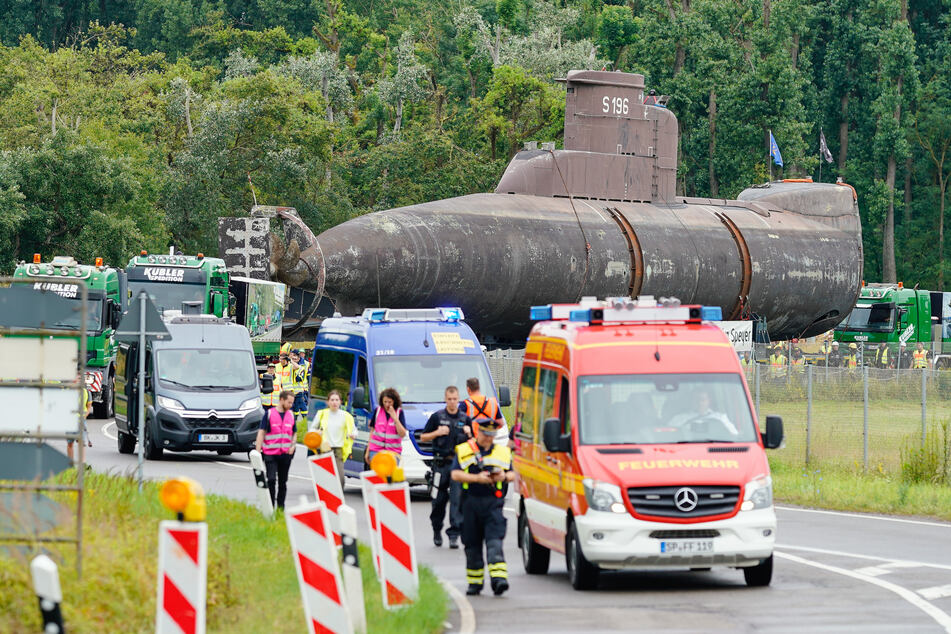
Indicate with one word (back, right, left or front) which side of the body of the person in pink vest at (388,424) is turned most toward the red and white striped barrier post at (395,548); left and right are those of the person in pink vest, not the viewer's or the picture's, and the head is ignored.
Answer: front

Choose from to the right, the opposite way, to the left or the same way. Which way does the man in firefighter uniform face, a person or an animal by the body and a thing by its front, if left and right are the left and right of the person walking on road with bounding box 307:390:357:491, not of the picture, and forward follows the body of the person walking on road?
the same way

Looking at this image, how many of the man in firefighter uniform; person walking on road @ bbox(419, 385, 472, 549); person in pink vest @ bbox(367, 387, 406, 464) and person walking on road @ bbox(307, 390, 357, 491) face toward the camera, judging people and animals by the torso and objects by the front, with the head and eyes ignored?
4

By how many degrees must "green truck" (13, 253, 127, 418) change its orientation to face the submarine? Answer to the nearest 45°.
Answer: approximately 135° to its left

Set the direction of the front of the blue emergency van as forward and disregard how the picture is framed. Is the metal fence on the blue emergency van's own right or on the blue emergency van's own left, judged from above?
on the blue emergency van's own left

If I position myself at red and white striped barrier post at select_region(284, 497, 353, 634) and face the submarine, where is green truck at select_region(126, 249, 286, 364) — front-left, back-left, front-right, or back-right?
front-left

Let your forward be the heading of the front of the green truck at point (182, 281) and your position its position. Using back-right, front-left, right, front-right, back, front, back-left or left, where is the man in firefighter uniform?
front-left

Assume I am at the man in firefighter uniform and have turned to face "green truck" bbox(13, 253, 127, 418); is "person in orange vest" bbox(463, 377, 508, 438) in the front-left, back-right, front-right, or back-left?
front-right

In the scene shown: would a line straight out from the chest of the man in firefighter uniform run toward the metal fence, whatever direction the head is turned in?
no

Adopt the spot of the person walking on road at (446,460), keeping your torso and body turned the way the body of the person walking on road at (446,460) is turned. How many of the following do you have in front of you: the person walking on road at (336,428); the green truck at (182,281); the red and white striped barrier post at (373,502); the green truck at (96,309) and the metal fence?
1

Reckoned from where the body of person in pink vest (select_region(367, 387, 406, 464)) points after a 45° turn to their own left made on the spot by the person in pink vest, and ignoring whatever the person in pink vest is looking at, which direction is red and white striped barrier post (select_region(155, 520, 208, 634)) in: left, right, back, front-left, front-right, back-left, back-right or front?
front-right

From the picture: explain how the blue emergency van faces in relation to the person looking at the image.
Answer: facing the viewer and to the right of the viewer

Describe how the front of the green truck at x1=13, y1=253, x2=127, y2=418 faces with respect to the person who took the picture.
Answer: facing the viewer and to the left of the viewer

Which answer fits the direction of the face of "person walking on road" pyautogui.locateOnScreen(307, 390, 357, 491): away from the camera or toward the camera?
toward the camera

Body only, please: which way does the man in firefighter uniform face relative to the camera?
toward the camera

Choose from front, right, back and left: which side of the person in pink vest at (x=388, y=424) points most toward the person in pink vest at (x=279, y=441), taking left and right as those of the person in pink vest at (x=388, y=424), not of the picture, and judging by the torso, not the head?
right

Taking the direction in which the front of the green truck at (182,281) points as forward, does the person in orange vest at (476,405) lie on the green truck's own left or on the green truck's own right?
on the green truck's own left

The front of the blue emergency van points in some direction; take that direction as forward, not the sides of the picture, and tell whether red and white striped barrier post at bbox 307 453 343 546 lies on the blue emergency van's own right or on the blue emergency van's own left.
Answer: on the blue emergency van's own right

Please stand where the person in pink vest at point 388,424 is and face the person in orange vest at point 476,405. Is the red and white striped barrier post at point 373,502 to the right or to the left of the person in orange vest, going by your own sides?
right

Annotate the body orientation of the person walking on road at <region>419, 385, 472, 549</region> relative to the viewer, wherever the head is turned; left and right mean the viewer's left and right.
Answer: facing the viewer

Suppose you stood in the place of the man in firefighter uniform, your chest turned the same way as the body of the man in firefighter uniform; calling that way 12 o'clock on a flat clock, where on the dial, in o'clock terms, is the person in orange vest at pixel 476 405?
The person in orange vest is roughly at 6 o'clock from the man in firefighter uniform.

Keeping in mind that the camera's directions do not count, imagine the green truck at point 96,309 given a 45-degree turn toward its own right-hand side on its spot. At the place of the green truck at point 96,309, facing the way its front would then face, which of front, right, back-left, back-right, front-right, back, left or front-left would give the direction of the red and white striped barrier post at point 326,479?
left

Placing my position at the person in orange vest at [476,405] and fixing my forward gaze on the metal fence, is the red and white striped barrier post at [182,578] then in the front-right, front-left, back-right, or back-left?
back-right
